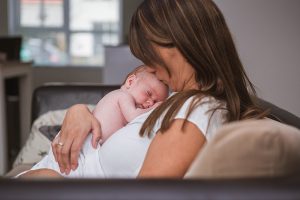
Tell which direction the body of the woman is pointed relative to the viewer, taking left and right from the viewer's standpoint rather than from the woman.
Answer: facing to the left of the viewer

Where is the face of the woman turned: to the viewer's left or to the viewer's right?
to the viewer's left
